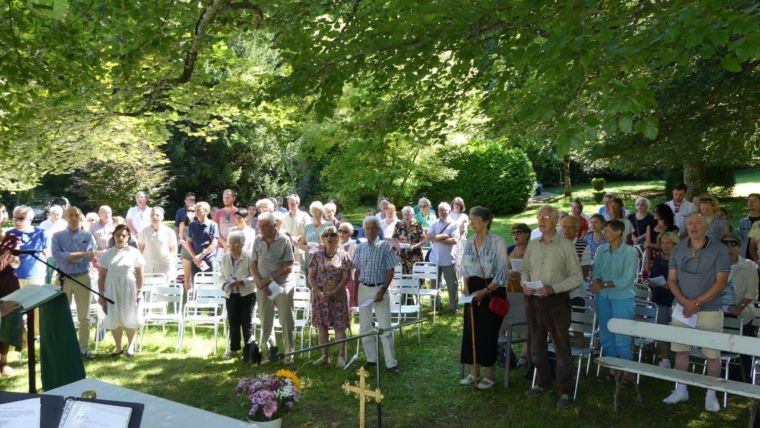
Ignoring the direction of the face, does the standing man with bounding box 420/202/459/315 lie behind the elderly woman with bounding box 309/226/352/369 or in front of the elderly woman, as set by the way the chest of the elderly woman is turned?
behind

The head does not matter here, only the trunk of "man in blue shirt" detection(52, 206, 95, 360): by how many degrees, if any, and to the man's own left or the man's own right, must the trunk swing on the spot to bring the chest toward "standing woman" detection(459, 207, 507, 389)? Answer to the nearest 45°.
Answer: approximately 45° to the man's own left

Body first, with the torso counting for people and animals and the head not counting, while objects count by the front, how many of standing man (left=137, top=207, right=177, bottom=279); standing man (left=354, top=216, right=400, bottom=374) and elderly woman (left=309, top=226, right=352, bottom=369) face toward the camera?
3

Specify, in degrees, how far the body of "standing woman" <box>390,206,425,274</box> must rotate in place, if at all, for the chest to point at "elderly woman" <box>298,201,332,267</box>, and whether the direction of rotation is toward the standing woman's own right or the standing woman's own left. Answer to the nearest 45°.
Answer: approximately 90° to the standing woman's own right

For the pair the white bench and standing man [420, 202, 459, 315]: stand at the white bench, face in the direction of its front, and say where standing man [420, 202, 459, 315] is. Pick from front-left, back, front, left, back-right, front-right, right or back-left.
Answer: right

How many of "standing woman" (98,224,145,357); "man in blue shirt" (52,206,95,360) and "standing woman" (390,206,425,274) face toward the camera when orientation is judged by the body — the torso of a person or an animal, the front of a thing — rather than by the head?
3

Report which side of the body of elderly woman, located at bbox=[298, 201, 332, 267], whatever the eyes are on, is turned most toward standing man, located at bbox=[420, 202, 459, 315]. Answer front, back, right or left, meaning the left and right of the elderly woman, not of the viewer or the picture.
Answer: left

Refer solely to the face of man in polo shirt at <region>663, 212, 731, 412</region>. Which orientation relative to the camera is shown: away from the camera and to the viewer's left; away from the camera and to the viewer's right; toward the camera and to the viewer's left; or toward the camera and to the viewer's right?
toward the camera and to the viewer's left

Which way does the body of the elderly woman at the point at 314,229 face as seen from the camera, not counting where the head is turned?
toward the camera

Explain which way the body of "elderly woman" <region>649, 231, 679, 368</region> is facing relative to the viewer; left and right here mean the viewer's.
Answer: facing the viewer and to the left of the viewer

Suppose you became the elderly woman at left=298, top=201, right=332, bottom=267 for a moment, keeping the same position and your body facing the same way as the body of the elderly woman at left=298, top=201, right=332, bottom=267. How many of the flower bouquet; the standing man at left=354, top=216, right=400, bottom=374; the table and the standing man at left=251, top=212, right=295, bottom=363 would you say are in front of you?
4

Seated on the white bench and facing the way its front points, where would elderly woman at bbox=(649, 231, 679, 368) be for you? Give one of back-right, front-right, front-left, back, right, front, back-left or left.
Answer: back-right

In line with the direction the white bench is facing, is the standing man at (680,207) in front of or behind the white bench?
behind

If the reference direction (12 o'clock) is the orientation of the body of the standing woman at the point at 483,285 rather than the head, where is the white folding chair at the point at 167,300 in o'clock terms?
The white folding chair is roughly at 2 o'clock from the standing woman.

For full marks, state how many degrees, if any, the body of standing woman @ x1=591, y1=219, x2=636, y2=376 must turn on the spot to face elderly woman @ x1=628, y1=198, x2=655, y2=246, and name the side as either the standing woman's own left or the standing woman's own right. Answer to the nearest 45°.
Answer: approximately 135° to the standing woman's own right

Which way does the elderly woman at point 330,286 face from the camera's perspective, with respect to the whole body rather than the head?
toward the camera

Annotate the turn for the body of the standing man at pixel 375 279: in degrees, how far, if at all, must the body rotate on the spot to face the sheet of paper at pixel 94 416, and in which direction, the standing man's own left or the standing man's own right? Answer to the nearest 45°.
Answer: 0° — they already face it

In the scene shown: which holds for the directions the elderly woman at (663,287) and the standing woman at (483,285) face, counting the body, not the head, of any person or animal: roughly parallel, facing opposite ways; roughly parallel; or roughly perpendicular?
roughly parallel

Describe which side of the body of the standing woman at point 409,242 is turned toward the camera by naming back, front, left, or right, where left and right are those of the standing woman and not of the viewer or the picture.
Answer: front
